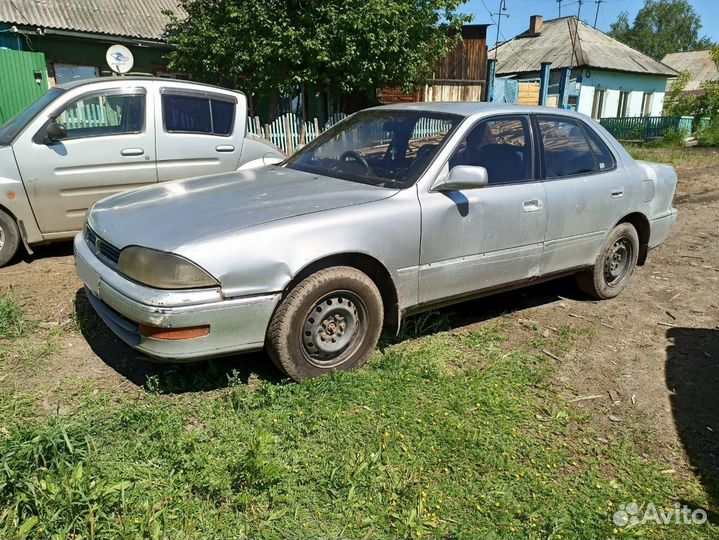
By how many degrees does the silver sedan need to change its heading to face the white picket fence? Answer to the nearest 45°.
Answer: approximately 135° to its right

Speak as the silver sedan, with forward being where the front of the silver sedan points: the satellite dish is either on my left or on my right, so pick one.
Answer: on my right

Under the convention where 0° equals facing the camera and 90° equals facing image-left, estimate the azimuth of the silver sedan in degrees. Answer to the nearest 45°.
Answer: approximately 45°

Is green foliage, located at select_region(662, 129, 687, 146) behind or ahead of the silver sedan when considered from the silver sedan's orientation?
behind

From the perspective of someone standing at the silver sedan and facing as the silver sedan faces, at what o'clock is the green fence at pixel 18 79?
The green fence is roughly at 3 o'clock from the silver sedan.

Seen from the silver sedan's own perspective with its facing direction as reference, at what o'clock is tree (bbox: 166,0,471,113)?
The tree is roughly at 4 o'clock from the silver sedan.

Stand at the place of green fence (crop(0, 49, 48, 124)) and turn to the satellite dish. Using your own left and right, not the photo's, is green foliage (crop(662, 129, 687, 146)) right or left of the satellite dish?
left
